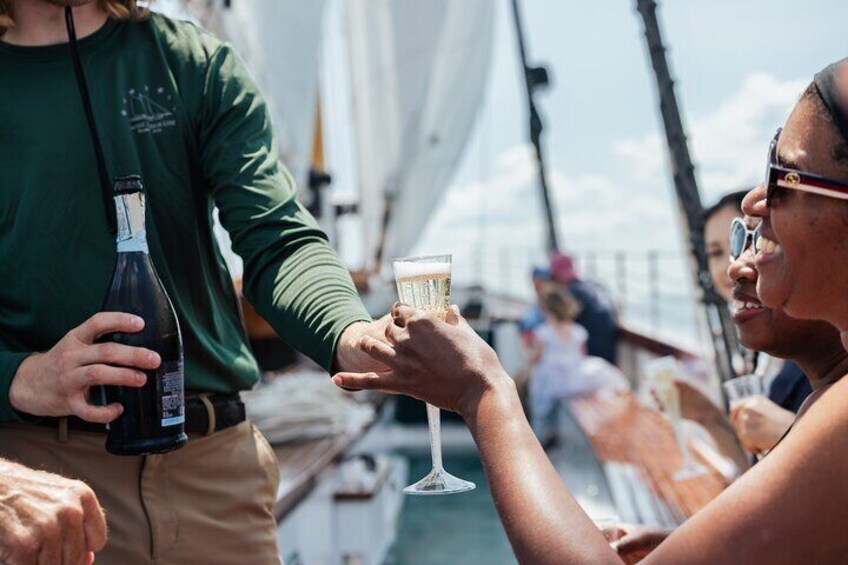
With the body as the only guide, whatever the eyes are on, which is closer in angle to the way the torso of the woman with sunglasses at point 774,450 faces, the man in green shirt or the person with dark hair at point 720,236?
the man in green shirt

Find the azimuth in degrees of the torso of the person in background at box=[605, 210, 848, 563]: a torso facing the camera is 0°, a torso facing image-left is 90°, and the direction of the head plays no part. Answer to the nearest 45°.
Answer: approximately 45°

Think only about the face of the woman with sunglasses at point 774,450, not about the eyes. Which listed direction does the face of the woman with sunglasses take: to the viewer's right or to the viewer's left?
to the viewer's left

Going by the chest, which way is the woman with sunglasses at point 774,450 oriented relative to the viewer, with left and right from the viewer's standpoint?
facing to the left of the viewer

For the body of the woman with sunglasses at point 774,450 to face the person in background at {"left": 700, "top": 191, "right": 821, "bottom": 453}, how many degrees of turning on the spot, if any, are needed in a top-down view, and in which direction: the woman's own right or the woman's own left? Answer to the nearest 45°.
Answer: approximately 90° to the woman's own right

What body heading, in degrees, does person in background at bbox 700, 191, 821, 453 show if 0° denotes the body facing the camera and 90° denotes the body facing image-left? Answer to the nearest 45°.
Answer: approximately 45°
